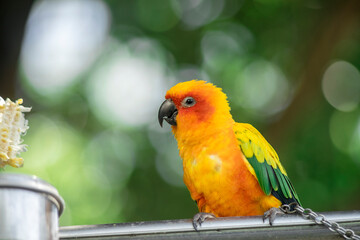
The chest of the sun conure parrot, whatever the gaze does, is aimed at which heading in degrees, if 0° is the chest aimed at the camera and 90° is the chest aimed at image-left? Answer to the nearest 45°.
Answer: approximately 45°

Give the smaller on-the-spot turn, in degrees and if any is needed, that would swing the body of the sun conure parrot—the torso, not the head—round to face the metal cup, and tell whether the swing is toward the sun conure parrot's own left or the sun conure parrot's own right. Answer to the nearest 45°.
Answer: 0° — it already faces it
